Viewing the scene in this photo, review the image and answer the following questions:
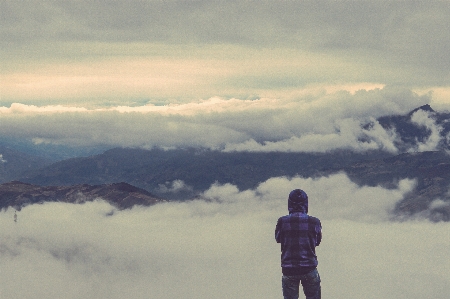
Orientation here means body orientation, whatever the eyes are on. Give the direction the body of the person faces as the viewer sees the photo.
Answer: away from the camera

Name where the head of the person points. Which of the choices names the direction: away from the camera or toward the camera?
away from the camera
